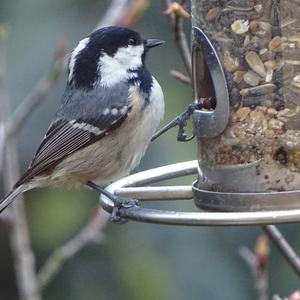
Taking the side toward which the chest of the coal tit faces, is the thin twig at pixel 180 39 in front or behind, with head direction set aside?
in front

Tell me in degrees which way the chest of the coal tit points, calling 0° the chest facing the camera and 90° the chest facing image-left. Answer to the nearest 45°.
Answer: approximately 270°
